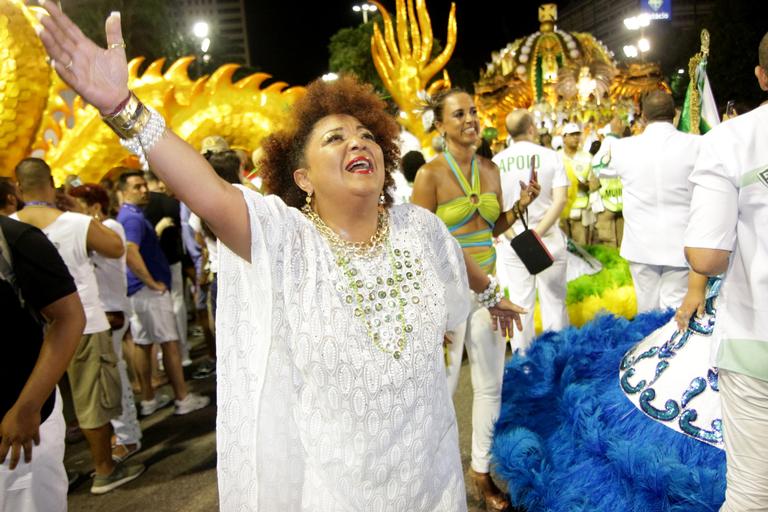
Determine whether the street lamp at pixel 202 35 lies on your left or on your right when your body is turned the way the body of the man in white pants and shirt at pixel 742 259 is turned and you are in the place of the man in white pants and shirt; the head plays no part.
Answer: on your left

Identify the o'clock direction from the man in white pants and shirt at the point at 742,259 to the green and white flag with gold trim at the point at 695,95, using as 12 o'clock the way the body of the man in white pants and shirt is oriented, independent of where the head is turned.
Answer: The green and white flag with gold trim is roughly at 12 o'clock from the man in white pants and shirt.

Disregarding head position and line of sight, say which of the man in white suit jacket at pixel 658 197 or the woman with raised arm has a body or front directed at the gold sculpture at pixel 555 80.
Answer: the man in white suit jacket

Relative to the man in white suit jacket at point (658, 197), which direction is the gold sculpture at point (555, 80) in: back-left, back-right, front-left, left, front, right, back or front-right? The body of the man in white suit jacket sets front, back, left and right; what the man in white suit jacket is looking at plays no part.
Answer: front

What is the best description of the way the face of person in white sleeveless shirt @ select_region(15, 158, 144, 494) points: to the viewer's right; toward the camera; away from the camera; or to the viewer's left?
away from the camera

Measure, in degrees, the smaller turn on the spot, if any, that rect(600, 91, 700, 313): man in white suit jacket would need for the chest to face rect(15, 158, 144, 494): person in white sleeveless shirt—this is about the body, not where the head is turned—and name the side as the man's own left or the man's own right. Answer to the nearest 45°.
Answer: approximately 135° to the man's own left

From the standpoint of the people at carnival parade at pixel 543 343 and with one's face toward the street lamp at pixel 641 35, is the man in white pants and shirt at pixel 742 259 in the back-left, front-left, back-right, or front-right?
back-right

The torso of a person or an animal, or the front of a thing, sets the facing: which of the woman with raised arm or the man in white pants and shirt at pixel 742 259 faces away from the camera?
the man in white pants and shirt

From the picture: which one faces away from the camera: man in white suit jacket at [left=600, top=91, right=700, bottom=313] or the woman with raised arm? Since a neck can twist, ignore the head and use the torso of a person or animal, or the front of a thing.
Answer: the man in white suit jacket

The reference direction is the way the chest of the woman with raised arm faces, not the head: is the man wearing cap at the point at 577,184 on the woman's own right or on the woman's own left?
on the woman's own left

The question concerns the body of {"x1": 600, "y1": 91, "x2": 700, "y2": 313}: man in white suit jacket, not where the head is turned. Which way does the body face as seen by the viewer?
away from the camera

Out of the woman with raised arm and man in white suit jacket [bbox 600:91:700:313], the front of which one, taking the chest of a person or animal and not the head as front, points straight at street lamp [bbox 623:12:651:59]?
the man in white suit jacket

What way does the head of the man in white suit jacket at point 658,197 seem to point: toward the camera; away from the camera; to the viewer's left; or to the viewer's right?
away from the camera
